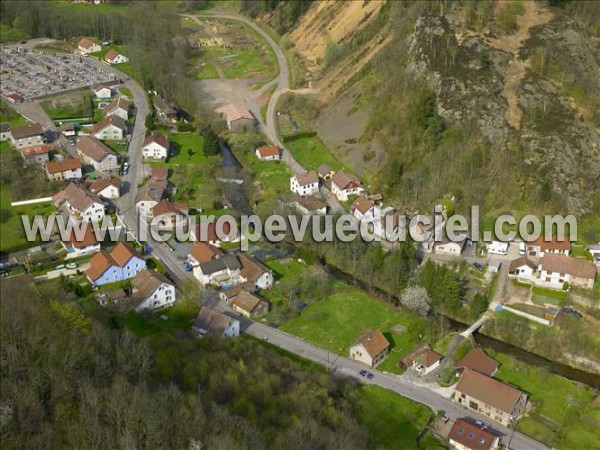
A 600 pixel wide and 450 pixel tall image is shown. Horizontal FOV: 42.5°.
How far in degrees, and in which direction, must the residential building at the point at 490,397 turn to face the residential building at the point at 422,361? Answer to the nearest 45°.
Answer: approximately 90° to its right

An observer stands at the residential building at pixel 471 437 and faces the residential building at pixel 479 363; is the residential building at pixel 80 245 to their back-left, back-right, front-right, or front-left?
front-left

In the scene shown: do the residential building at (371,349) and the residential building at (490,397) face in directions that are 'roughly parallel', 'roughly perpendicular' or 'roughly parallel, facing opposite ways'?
roughly parallel

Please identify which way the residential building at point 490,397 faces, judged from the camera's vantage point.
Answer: facing the viewer and to the left of the viewer

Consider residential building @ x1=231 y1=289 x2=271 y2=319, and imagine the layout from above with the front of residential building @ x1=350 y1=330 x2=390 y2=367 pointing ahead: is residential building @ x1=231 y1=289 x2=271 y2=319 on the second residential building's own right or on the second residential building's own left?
on the second residential building's own right

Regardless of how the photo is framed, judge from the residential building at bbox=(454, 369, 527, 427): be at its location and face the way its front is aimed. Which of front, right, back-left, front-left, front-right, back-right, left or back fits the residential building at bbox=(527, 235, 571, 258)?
back-right

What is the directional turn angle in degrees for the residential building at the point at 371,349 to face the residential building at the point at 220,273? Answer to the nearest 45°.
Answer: approximately 90° to its right

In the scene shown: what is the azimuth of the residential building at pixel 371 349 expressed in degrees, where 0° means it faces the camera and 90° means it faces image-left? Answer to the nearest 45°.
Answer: approximately 45°

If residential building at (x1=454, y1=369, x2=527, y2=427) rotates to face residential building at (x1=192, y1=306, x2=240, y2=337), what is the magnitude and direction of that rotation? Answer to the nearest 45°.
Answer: approximately 45° to its right

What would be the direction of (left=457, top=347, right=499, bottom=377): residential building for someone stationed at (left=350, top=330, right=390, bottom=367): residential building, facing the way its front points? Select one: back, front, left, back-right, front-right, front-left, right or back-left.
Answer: back-left

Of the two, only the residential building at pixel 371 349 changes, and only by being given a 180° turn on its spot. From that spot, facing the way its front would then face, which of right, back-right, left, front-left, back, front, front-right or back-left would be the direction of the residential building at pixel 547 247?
front

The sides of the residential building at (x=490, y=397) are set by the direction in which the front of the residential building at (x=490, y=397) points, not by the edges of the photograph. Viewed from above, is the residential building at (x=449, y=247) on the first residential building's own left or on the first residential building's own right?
on the first residential building's own right
